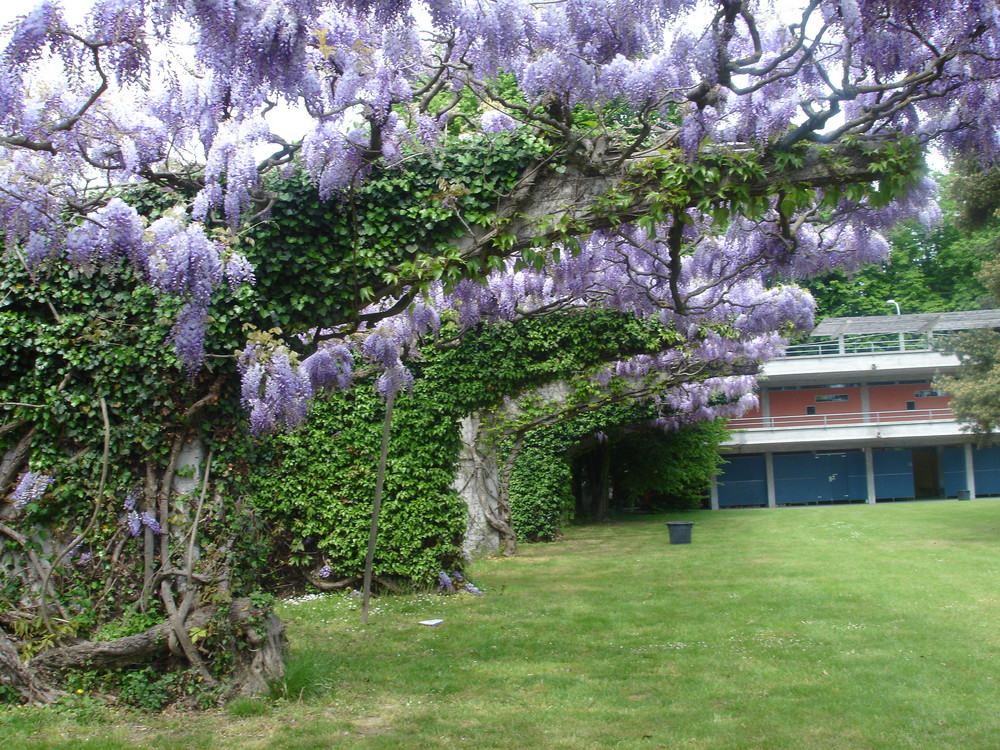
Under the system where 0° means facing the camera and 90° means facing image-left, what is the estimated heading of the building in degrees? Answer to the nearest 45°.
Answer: approximately 0°

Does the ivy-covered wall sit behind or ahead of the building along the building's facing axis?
ahead

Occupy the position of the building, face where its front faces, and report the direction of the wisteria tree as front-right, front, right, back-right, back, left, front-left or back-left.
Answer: front

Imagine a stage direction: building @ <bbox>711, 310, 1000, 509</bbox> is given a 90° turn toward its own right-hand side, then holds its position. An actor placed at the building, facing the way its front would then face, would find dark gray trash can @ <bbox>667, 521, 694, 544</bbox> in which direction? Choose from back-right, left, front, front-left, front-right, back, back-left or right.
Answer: left
